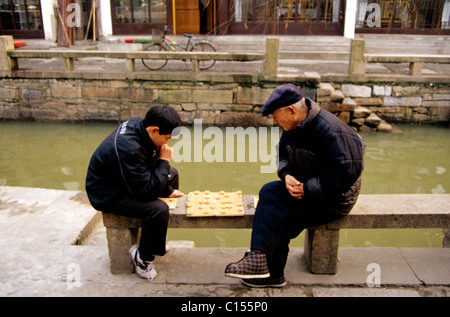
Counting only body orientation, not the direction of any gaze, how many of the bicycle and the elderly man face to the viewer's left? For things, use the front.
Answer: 2

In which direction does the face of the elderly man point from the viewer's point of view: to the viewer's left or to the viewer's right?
to the viewer's left

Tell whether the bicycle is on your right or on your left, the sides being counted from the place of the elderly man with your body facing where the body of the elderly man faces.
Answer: on your right

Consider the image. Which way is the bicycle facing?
to the viewer's left

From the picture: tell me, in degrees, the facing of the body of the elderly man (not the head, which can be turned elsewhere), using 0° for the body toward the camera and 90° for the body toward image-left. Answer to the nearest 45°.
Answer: approximately 90°

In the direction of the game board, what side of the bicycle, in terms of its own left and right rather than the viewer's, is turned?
left

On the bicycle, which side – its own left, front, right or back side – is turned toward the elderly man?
left

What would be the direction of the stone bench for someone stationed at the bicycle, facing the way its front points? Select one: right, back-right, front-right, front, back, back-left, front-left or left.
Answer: left

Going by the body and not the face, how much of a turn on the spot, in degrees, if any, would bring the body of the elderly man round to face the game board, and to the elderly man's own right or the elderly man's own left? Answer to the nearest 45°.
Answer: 0° — they already face it
